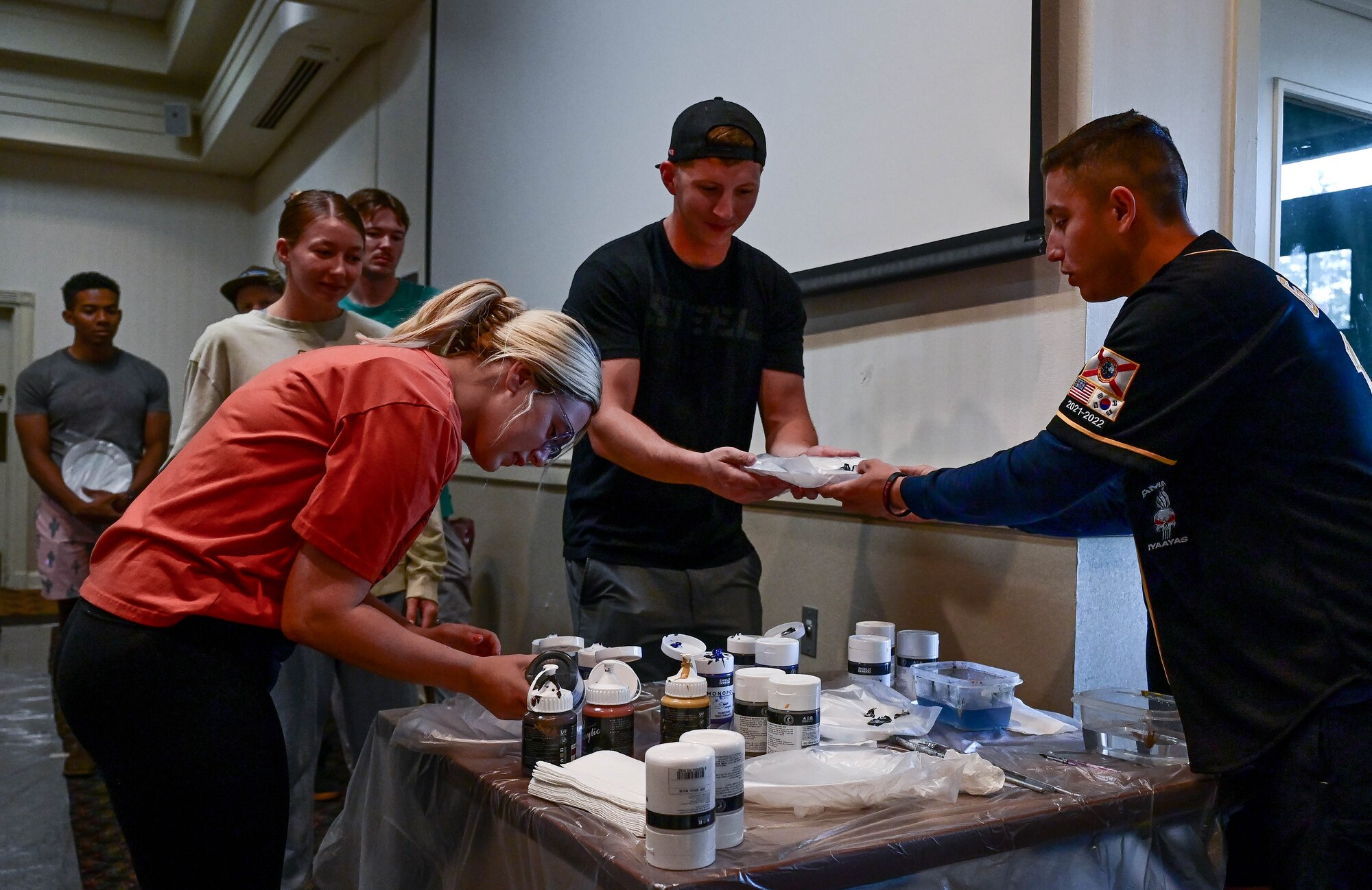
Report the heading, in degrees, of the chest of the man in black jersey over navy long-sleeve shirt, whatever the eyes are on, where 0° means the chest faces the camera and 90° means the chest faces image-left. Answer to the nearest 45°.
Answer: approximately 90°

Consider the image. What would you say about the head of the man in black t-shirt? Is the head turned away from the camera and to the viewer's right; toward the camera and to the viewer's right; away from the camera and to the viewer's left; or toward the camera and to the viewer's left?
toward the camera and to the viewer's right

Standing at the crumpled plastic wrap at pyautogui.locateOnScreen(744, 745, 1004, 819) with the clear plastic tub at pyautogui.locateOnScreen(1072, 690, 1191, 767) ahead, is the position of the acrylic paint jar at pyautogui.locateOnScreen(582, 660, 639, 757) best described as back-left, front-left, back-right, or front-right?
back-left

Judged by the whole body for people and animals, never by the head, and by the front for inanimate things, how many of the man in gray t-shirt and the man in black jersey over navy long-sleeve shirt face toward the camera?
1

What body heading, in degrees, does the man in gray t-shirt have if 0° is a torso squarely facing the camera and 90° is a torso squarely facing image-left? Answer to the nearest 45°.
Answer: approximately 0°

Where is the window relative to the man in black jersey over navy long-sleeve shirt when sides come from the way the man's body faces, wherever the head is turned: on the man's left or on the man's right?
on the man's right

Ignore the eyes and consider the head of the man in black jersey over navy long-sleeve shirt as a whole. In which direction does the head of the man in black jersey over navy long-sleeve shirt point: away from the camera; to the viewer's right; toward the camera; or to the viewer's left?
to the viewer's left
